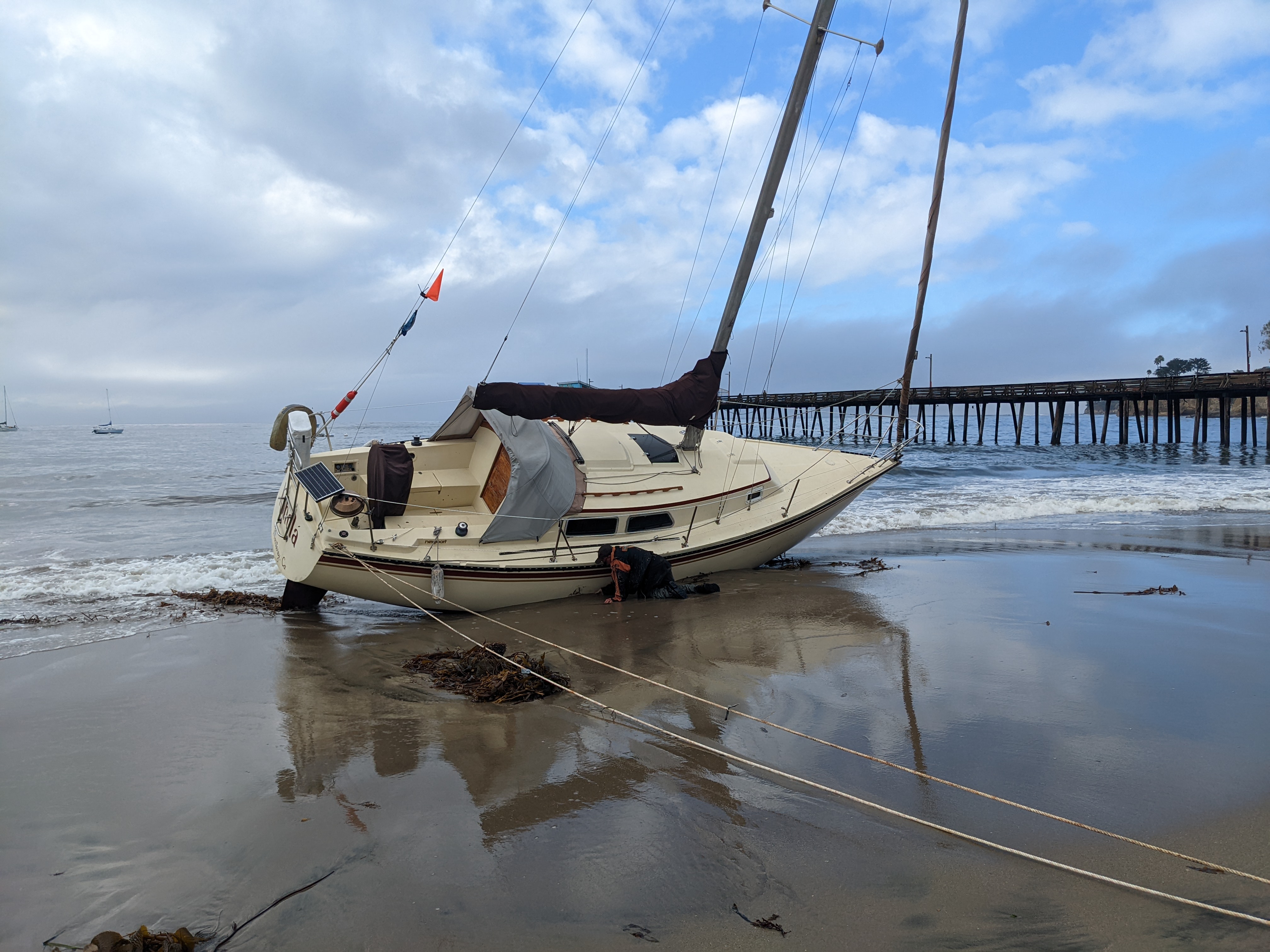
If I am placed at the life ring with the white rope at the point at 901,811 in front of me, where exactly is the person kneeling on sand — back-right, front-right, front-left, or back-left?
front-left

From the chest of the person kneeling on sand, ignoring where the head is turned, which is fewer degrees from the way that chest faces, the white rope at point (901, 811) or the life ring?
the life ring

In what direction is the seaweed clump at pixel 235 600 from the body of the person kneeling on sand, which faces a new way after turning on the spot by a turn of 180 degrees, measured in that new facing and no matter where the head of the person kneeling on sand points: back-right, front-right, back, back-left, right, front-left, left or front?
back

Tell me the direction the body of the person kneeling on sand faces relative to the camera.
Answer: to the viewer's left

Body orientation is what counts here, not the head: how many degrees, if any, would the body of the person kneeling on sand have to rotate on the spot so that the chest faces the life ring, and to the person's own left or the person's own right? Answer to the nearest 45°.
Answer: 0° — they already face it

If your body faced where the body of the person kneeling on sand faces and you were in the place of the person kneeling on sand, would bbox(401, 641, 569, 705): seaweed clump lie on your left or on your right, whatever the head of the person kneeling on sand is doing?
on your left
